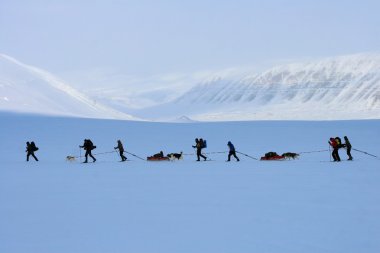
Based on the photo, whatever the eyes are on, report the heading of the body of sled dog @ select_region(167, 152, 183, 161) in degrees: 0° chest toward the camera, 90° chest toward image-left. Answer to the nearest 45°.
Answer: approximately 90°
